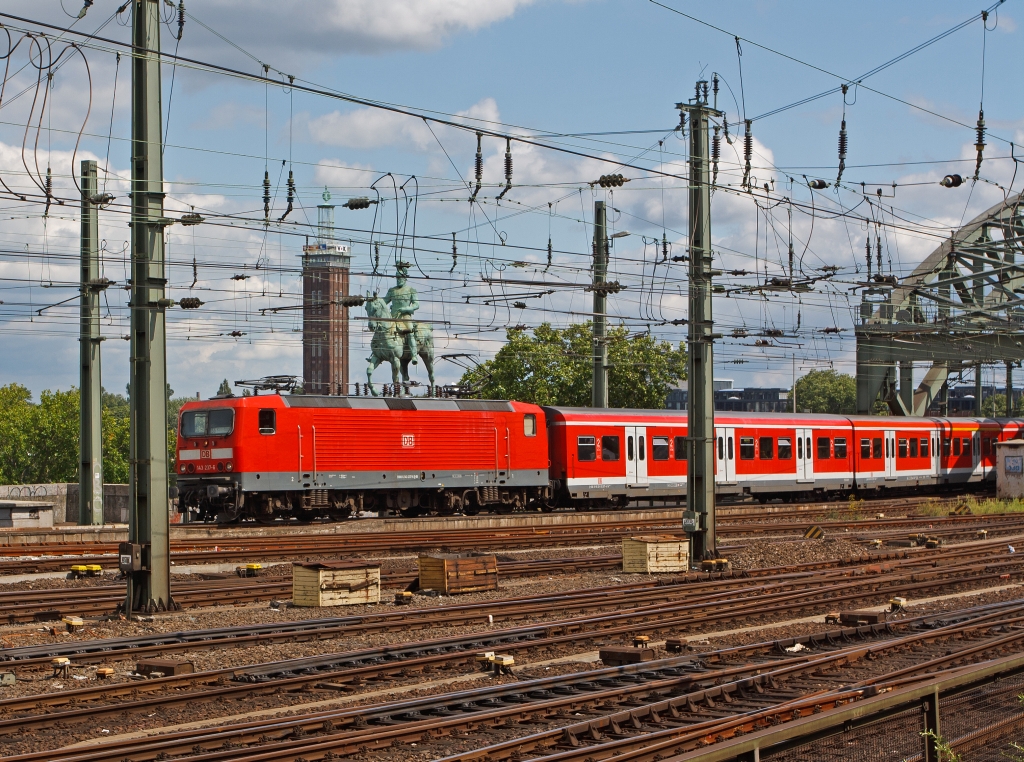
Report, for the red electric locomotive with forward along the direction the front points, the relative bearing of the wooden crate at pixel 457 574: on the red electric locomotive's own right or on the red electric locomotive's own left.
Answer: on the red electric locomotive's own left

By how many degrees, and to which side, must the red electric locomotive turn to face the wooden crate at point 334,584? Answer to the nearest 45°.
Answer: approximately 45° to its left

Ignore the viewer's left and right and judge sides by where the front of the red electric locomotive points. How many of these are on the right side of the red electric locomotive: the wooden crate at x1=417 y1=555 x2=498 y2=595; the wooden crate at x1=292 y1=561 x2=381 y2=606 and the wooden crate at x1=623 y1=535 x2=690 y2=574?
0

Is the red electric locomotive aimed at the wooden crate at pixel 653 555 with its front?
no

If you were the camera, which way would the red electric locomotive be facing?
facing the viewer and to the left of the viewer
